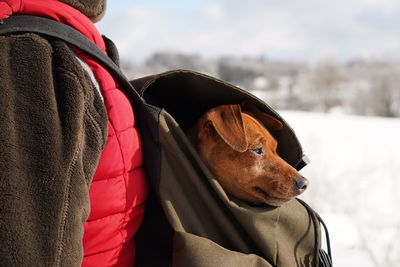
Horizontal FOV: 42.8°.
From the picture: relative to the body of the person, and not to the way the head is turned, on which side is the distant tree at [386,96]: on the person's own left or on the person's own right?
on the person's own right

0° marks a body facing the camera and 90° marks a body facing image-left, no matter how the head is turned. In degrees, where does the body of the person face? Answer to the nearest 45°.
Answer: approximately 90°
